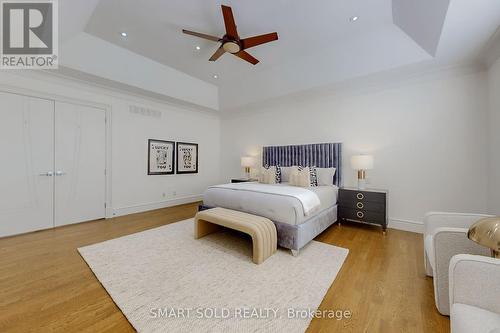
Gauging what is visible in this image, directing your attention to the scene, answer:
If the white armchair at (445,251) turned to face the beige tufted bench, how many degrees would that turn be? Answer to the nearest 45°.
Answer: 0° — it already faces it

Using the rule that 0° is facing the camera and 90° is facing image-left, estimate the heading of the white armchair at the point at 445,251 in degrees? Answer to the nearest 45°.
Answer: approximately 90°

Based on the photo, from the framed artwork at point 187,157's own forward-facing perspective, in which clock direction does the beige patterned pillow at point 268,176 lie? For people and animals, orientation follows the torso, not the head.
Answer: The beige patterned pillow is roughly at 12 o'clock from the framed artwork.

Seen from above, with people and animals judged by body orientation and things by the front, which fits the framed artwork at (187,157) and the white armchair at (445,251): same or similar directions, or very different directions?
very different directions

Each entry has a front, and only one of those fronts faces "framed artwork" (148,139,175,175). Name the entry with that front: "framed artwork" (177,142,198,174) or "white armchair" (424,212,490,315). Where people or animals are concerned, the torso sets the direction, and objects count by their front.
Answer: the white armchair

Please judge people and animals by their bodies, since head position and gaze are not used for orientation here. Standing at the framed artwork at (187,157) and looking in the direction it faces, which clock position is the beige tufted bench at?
The beige tufted bench is roughly at 1 o'clock from the framed artwork.

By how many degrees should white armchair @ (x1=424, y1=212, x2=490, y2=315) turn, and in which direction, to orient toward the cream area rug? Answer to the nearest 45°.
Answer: approximately 45° to its left

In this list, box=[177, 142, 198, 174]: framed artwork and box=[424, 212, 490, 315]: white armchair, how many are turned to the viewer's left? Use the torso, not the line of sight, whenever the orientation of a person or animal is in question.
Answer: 1

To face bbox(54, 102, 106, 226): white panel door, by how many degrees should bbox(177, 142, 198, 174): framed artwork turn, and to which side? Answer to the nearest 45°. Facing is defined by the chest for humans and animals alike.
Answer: approximately 90° to its right

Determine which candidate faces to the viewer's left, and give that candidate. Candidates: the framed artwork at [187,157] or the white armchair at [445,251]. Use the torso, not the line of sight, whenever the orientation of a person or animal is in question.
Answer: the white armchair

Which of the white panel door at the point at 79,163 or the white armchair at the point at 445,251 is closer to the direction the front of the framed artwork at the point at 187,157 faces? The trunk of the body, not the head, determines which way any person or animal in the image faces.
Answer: the white armchair

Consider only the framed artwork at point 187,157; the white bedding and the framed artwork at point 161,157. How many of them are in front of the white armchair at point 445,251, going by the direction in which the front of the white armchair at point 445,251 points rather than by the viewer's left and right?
3

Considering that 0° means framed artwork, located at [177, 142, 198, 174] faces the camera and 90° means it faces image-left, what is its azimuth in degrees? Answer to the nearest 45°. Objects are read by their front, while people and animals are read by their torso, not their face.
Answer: approximately 315°

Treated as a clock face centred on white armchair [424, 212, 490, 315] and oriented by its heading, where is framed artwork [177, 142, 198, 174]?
The framed artwork is roughly at 12 o'clock from the white armchair.
